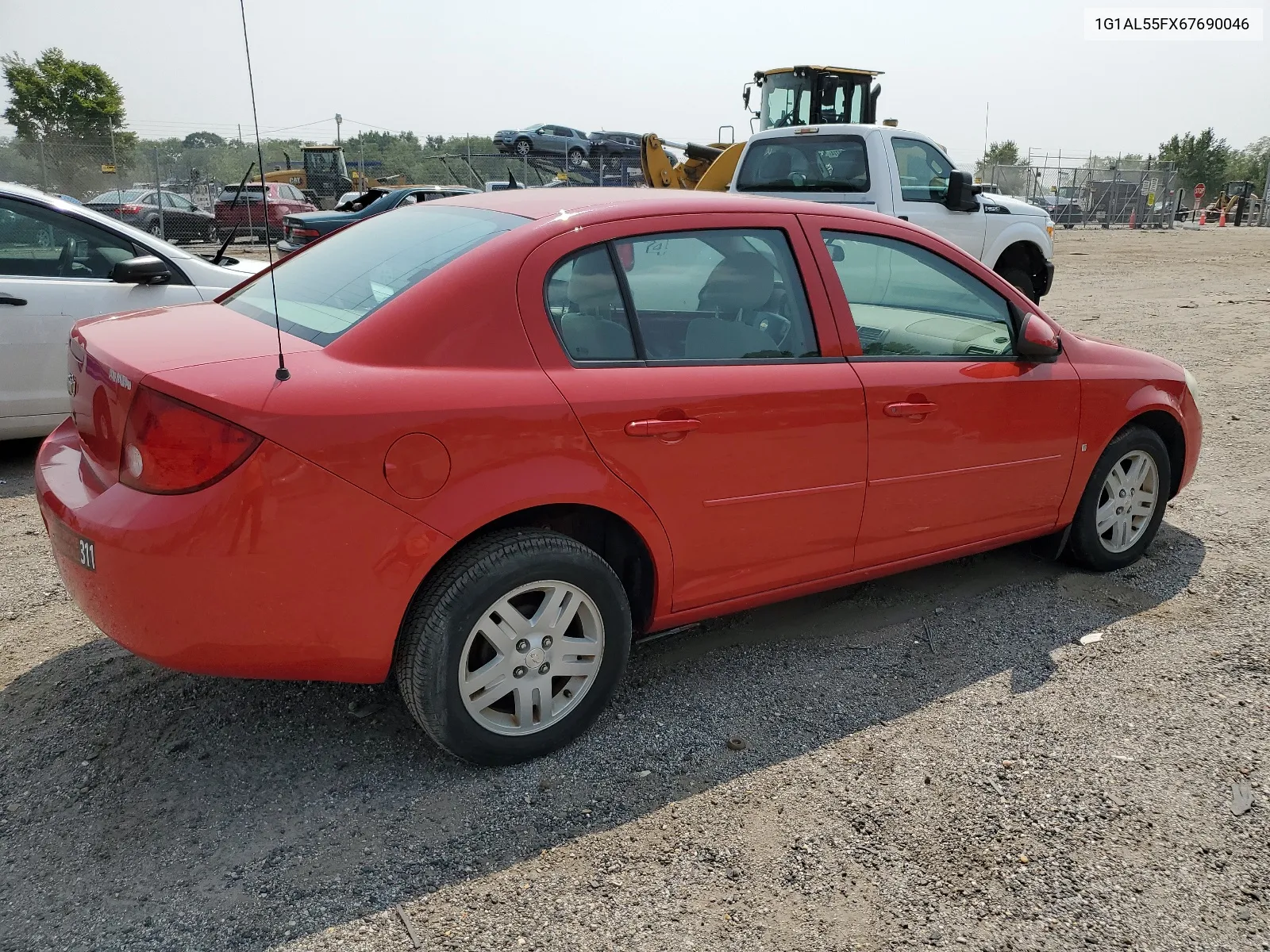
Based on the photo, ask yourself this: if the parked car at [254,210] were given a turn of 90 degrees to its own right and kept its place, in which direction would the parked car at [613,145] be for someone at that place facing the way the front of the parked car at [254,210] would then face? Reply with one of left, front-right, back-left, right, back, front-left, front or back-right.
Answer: left

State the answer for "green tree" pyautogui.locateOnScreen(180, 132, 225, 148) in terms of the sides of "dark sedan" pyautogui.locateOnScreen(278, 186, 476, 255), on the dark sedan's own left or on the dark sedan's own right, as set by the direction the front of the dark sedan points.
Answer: on the dark sedan's own left

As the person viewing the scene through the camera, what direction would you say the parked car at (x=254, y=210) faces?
facing away from the viewer and to the right of the viewer

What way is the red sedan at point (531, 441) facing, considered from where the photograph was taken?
facing away from the viewer and to the right of the viewer

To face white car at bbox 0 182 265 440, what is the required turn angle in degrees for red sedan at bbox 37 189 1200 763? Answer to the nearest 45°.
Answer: approximately 90° to its left

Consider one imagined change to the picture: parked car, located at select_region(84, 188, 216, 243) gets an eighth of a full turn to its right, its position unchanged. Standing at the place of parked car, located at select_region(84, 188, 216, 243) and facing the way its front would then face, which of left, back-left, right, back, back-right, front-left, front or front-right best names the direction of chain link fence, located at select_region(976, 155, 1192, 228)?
front

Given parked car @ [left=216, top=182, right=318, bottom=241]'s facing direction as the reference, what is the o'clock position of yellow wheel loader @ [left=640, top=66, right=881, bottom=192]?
The yellow wheel loader is roughly at 3 o'clock from the parked car.

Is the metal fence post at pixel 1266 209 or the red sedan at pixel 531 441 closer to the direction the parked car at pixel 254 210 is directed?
the metal fence post

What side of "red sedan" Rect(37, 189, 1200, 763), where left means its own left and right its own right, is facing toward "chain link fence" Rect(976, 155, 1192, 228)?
front

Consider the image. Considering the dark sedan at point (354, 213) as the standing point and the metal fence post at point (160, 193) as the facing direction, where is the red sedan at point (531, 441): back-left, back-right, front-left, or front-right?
back-left

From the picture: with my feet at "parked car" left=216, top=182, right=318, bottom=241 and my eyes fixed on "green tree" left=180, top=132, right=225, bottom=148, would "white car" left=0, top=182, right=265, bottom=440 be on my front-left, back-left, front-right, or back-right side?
back-left

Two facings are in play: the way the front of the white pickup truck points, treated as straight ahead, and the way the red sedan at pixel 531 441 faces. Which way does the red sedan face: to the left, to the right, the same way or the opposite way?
the same way

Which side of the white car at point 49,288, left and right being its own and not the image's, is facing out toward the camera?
right

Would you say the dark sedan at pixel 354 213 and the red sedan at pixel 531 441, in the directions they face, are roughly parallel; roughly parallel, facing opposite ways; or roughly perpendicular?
roughly parallel

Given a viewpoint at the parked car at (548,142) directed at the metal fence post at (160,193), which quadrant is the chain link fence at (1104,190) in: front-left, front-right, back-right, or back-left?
back-left

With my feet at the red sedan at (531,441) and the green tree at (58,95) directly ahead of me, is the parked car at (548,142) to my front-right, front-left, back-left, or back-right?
front-right

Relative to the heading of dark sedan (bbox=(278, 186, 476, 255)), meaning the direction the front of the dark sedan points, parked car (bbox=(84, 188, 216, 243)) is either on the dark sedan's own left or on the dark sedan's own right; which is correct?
on the dark sedan's own left

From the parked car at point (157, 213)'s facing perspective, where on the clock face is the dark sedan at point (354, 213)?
The dark sedan is roughly at 4 o'clock from the parked car.

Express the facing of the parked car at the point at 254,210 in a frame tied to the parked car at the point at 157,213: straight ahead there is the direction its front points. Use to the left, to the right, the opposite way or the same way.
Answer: the same way

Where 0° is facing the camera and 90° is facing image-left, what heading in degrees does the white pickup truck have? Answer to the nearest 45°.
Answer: approximately 225°
